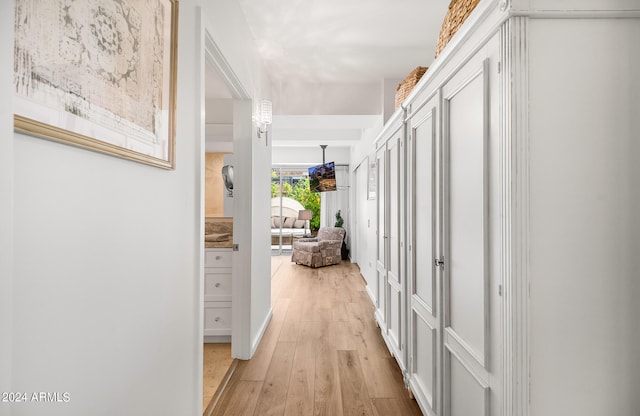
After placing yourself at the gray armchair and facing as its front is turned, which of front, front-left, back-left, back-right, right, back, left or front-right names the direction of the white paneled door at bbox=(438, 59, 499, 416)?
front-left

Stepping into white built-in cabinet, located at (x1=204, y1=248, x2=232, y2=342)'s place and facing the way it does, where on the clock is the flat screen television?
The flat screen television is roughly at 7 o'clock from the white built-in cabinet.

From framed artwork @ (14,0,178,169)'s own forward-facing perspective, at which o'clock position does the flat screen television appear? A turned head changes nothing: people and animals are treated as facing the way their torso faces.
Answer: The flat screen television is roughly at 9 o'clock from the framed artwork.

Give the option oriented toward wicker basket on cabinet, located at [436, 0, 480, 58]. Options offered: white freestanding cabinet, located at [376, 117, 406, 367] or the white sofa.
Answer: the white sofa

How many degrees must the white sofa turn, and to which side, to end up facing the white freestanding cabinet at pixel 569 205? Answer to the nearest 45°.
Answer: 0° — it already faces it

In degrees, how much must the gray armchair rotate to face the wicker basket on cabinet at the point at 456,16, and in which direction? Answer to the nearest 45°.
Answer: approximately 45° to its left

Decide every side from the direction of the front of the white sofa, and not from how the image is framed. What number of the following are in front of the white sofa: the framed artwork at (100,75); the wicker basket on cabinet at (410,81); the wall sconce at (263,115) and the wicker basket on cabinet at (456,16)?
4

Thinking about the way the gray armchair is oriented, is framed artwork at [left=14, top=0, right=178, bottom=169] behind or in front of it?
in front

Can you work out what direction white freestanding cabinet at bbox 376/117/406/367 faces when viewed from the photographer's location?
facing to the left of the viewer

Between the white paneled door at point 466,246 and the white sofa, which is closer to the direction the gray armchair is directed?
the white paneled door

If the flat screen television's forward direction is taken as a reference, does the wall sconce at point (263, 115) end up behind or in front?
in front

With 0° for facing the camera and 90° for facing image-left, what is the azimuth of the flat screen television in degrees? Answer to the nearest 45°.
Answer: approximately 45°

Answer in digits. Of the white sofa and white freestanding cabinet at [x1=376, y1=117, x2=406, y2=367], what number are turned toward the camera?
1

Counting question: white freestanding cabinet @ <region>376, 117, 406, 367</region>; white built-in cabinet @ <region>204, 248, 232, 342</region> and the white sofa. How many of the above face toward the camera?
2

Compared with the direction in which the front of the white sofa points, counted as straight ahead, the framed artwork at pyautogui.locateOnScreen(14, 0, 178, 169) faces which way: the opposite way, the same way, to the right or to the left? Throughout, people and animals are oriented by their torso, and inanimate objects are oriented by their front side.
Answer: to the left

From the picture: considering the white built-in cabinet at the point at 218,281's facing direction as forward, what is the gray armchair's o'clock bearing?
The gray armchair is roughly at 7 o'clock from the white built-in cabinet.

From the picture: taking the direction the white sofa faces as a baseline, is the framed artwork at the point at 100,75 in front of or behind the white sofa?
in front
